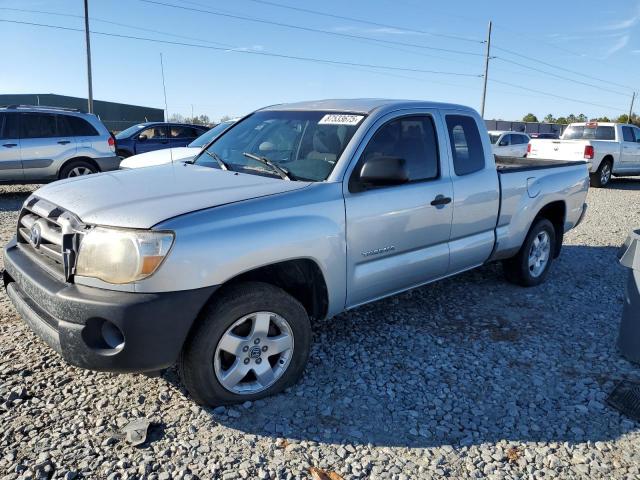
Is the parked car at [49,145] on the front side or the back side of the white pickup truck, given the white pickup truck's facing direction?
on the back side

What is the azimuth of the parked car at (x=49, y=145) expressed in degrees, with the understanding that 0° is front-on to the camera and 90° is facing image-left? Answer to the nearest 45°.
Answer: approximately 90°

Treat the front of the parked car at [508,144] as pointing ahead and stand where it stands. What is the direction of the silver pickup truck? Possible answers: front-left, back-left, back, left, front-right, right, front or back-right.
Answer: front-left

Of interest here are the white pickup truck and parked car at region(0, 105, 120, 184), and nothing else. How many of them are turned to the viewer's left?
1

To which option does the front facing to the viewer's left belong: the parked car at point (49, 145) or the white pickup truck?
the parked car

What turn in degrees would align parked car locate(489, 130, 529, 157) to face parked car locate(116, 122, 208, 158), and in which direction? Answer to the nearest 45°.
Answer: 0° — it already faces it

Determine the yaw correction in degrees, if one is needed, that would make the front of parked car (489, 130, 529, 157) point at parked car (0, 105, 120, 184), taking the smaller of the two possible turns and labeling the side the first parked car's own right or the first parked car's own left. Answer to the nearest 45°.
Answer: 0° — it already faces it

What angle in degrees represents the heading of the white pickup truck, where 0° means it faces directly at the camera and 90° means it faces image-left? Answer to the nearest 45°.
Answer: approximately 225°

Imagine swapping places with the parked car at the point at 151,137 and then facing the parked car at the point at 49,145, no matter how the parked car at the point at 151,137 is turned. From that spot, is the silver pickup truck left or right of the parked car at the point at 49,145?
left

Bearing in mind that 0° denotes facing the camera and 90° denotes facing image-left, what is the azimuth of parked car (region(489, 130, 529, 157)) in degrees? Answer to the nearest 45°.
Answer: approximately 45°

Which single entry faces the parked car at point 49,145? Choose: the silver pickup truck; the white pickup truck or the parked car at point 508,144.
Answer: the parked car at point 508,144
